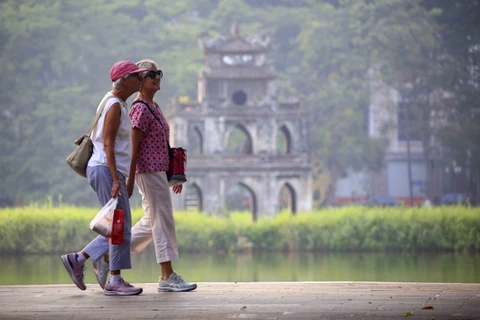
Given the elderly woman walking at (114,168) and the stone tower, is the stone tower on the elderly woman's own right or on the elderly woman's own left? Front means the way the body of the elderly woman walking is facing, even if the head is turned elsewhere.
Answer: on the elderly woman's own left

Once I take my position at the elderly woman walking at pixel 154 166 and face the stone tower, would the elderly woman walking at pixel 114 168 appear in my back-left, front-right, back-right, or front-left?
back-left

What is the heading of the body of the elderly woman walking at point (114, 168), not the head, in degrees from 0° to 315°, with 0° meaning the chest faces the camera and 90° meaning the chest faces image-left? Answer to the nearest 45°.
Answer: approximately 270°
